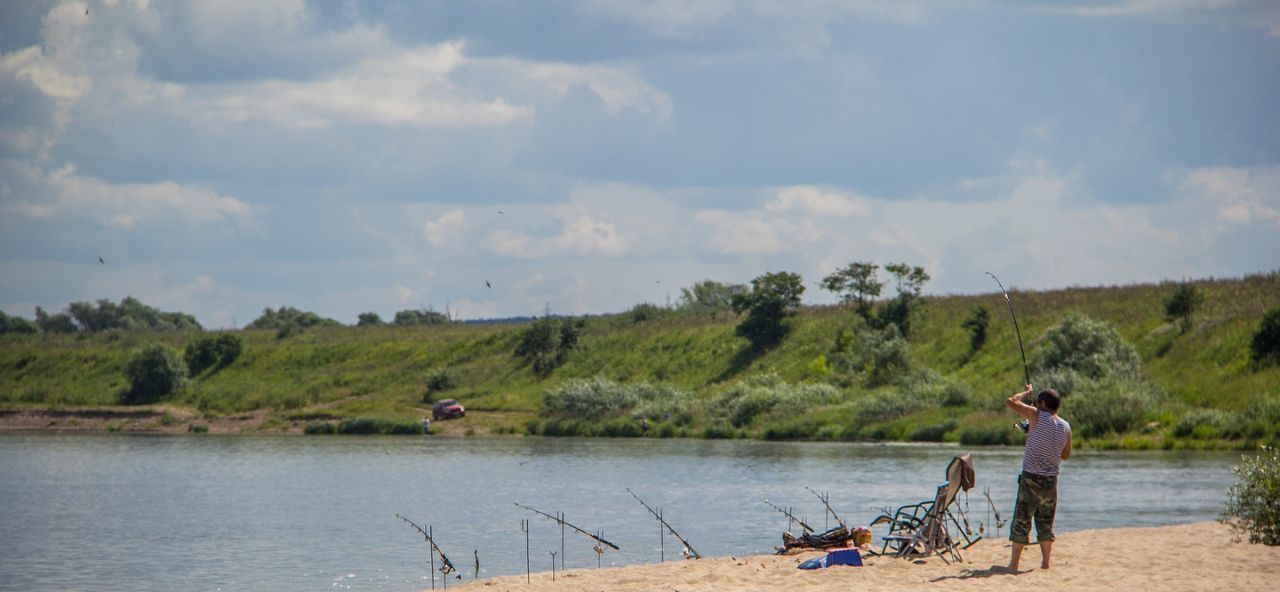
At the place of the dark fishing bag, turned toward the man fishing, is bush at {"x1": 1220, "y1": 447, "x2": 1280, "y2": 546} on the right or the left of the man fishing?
left

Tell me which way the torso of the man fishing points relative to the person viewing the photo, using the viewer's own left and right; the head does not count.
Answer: facing away from the viewer and to the left of the viewer

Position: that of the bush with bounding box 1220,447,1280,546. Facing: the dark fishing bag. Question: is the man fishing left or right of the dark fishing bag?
left

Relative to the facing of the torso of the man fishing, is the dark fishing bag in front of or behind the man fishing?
in front

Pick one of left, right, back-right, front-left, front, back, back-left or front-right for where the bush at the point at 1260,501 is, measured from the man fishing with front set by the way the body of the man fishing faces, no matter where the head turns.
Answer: right

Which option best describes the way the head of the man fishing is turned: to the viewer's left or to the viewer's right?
to the viewer's left
